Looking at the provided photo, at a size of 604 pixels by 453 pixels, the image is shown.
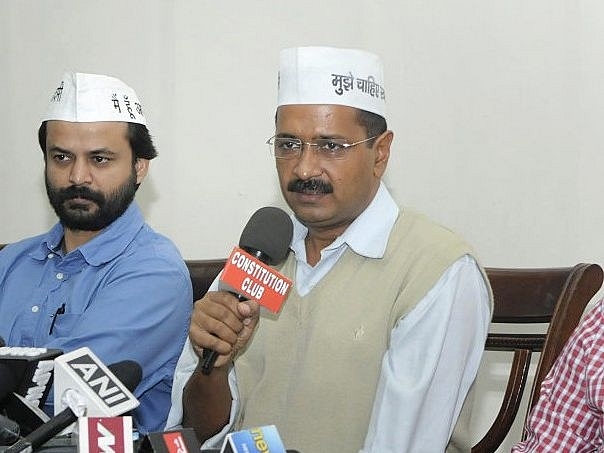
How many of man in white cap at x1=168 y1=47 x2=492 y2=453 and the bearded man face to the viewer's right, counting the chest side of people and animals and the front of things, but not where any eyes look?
0

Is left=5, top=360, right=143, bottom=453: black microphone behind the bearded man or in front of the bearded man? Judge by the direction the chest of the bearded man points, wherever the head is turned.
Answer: in front

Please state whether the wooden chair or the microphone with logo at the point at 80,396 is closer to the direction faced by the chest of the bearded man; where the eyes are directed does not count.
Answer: the microphone with logo

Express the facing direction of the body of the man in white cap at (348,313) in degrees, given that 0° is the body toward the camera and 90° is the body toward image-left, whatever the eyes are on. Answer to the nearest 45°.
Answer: approximately 45°

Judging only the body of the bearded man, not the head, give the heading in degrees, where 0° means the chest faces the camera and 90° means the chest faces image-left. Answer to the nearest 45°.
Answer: approximately 45°

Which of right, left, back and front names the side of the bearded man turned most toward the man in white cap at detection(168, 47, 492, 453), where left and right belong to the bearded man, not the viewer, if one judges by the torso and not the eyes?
left

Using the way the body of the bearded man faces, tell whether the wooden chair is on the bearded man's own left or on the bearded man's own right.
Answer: on the bearded man's own left

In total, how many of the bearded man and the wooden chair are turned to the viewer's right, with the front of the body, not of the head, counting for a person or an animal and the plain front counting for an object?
0

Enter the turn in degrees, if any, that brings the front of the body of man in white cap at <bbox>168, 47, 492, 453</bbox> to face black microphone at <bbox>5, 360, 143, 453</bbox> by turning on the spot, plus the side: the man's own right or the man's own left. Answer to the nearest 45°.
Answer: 0° — they already face it

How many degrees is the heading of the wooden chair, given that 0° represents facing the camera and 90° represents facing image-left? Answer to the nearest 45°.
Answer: approximately 45°

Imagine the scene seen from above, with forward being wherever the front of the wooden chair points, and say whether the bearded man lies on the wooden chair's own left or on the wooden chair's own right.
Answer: on the wooden chair's own right

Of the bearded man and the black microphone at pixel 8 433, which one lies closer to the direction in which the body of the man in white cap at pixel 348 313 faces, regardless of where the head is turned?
the black microphone
